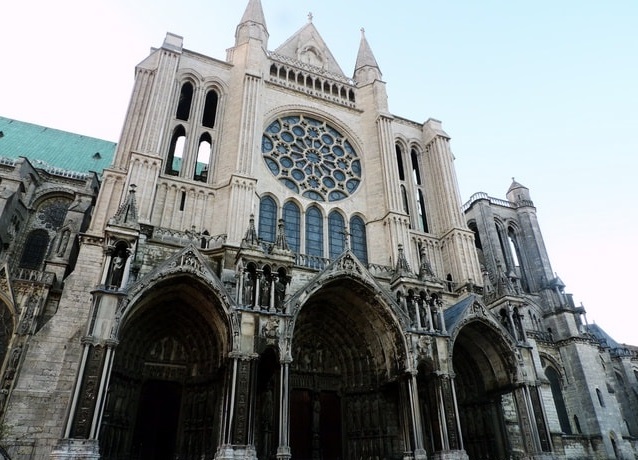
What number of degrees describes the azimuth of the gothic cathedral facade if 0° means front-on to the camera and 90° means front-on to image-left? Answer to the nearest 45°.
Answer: approximately 315°
